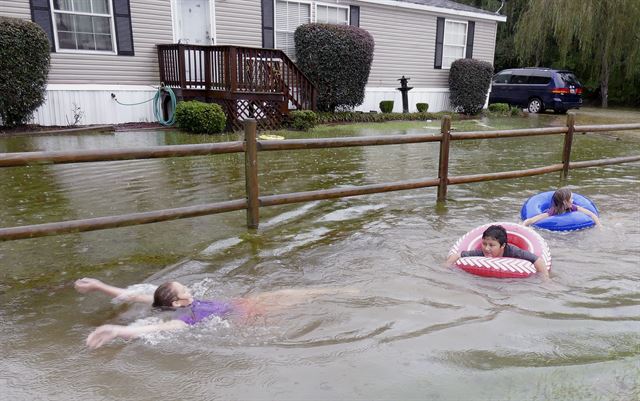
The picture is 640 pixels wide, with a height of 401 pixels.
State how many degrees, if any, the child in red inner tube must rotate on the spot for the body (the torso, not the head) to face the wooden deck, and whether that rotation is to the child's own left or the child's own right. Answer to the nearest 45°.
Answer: approximately 90° to the child's own right

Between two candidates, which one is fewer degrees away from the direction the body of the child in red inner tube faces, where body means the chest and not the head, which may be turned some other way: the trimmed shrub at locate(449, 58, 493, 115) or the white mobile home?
the white mobile home

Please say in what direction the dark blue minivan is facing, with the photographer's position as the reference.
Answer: facing away from the viewer and to the left of the viewer

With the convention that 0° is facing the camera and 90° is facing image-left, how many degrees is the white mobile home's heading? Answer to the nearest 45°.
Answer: approximately 315°

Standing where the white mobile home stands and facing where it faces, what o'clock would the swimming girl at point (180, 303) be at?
The swimming girl is roughly at 1 o'clock from the white mobile home.

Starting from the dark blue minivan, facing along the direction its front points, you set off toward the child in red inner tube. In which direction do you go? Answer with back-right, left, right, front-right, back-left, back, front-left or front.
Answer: back-left

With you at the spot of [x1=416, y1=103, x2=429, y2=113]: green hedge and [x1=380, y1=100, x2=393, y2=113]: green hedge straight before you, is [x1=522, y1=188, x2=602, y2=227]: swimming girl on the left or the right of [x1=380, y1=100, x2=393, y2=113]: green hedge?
left

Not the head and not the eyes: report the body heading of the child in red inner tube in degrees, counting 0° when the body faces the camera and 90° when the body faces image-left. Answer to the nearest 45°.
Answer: approximately 45°
